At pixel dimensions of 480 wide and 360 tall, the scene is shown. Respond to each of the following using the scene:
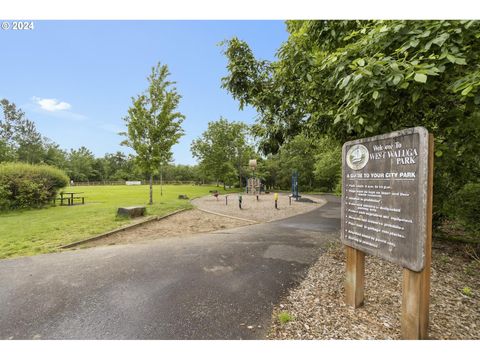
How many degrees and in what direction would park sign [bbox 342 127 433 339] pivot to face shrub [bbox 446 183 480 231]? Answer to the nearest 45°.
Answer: approximately 135° to its right

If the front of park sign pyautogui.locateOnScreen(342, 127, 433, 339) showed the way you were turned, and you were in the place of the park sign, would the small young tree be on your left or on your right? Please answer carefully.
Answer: on your right

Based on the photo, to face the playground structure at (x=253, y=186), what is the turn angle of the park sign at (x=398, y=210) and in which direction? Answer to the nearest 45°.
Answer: approximately 90° to its right

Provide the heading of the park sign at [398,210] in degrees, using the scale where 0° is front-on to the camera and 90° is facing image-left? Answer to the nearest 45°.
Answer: approximately 45°

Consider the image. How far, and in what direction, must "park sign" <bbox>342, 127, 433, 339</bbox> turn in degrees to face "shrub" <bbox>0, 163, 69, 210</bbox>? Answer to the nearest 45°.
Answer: approximately 45° to its right
